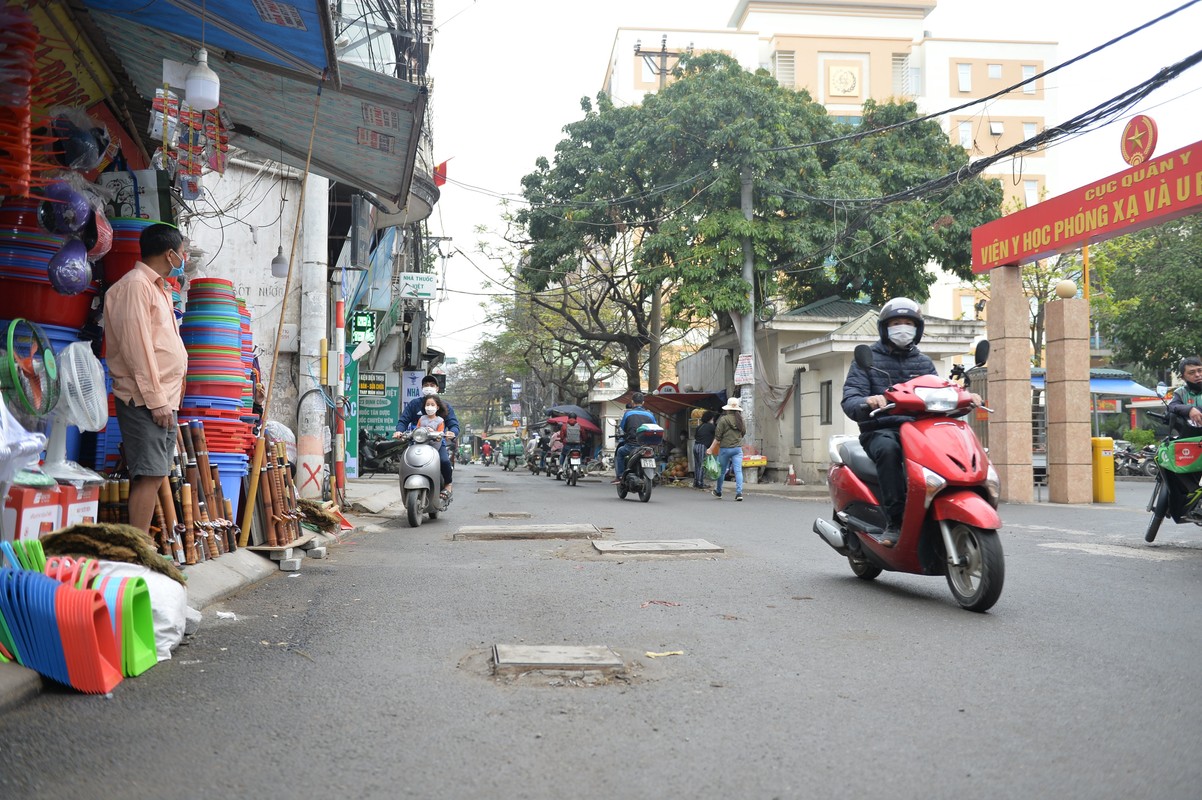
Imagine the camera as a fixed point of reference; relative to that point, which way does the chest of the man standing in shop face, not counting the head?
to the viewer's right

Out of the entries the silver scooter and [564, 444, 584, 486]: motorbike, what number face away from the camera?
1

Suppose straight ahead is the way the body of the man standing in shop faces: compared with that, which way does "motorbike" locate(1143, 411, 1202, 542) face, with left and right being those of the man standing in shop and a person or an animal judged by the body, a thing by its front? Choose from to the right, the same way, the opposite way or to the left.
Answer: the opposite way

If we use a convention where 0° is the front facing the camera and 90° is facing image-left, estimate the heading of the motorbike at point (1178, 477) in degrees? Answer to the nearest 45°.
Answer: approximately 45°

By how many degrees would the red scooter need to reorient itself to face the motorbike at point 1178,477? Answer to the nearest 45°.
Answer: approximately 90° to its left

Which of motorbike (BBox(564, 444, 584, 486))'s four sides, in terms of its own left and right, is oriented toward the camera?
back

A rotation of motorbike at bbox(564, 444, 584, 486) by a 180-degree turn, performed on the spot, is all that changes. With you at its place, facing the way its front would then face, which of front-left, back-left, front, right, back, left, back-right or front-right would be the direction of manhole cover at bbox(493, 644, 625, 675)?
front

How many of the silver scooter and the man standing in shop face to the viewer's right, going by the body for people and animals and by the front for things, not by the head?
1

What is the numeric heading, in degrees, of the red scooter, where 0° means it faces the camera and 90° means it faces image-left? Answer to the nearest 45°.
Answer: approximately 315°

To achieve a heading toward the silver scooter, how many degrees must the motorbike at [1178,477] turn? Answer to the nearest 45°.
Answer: approximately 45° to its right
